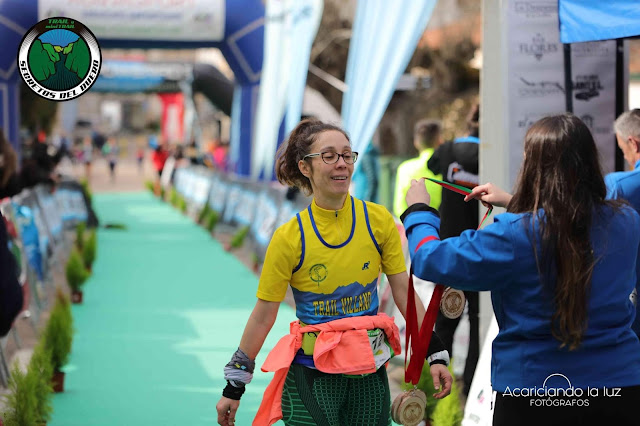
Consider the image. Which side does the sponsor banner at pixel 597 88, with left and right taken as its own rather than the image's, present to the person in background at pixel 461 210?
right

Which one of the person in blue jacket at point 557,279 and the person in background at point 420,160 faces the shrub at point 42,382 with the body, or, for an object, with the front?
the person in blue jacket

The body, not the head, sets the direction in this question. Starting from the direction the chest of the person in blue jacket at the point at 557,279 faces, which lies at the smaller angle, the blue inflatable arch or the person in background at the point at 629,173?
the blue inflatable arch

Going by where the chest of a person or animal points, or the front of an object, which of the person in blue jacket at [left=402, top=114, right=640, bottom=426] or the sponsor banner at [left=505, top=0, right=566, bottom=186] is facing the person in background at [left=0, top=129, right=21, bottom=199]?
the person in blue jacket

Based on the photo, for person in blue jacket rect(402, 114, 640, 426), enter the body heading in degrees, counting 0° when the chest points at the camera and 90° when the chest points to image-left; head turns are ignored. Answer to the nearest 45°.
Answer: approximately 135°

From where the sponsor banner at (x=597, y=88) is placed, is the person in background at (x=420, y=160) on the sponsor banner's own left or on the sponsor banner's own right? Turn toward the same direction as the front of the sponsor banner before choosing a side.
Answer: on the sponsor banner's own right

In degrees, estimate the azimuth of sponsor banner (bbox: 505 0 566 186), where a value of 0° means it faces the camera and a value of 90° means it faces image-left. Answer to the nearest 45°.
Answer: approximately 0°

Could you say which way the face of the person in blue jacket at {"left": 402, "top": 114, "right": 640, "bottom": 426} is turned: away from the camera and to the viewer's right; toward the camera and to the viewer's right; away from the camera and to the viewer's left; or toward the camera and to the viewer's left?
away from the camera and to the viewer's left

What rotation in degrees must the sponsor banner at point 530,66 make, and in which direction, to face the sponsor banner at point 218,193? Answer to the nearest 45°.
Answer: approximately 135° to its right
